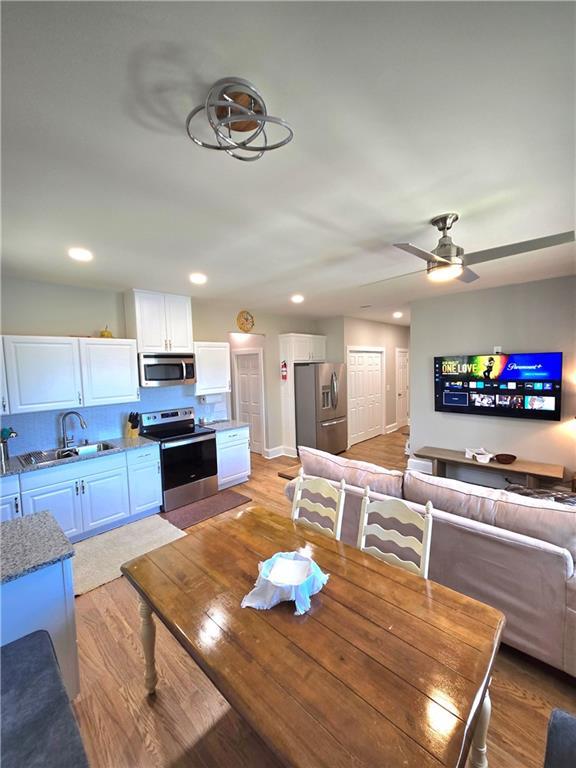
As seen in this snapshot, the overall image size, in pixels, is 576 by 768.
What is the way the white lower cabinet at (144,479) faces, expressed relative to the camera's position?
facing the viewer and to the right of the viewer

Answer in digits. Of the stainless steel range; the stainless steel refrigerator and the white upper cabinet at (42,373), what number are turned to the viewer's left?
0

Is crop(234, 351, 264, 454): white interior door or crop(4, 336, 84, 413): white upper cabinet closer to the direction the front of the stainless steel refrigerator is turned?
the white upper cabinet

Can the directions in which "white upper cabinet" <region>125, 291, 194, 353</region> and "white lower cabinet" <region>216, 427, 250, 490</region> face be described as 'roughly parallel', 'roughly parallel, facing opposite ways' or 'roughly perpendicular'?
roughly parallel

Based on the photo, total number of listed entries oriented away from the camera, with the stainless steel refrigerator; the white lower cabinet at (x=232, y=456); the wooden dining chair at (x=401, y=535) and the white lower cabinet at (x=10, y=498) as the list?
0

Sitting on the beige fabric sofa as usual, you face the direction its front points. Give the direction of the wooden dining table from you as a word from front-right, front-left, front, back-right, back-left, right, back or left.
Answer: back

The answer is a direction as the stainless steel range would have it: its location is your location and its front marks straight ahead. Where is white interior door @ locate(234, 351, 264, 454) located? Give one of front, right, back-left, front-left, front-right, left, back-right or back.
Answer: left

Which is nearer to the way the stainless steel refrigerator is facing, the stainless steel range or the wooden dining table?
the wooden dining table

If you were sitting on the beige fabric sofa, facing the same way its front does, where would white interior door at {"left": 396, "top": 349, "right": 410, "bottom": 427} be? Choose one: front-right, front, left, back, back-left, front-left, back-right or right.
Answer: front-left

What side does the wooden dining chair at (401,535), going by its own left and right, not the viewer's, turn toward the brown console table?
back

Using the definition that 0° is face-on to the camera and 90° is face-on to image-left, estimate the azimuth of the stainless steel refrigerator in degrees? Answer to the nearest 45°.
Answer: approximately 315°

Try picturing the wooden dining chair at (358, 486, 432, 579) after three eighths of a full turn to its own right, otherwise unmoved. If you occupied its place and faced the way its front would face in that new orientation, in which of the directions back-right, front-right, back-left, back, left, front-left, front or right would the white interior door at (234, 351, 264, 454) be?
front-left

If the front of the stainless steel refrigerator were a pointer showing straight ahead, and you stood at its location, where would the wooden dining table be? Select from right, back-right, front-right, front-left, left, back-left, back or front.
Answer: front-right

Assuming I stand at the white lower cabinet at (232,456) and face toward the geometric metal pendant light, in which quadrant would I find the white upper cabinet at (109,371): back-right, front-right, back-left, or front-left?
front-right
